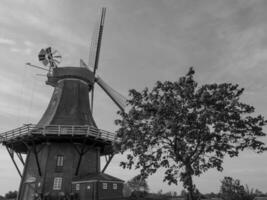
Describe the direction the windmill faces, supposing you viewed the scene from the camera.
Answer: facing away from the viewer and to the right of the viewer

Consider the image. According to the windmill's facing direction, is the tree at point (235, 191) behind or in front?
in front
